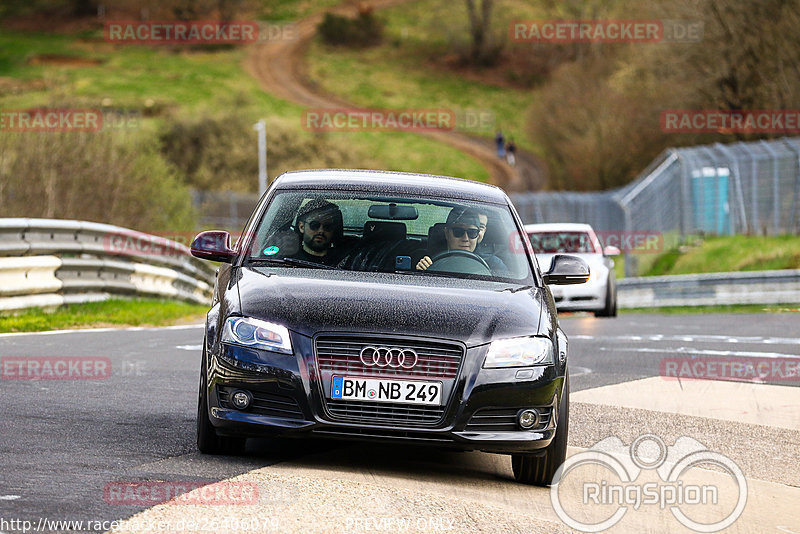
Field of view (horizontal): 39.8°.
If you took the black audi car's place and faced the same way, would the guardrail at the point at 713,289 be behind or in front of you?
behind

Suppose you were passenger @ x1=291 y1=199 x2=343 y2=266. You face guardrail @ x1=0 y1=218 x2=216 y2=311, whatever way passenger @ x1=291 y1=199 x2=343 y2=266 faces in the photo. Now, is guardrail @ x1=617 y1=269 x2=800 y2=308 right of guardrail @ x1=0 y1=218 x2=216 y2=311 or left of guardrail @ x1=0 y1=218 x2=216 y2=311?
right

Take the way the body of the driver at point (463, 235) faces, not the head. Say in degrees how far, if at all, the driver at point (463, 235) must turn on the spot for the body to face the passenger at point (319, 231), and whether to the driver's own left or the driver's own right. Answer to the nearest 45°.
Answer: approximately 90° to the driver's own right

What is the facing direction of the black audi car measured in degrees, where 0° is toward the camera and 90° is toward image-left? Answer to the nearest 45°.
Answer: approximately 0°

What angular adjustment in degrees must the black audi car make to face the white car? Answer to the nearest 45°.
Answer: approximately 180°

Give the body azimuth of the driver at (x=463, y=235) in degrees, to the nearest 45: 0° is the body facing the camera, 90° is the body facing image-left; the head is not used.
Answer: approximately 0°

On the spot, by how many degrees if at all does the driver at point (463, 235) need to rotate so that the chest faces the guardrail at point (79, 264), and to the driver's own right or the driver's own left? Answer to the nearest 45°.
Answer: approximately 135° to the driver's own right

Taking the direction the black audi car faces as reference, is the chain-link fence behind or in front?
behind

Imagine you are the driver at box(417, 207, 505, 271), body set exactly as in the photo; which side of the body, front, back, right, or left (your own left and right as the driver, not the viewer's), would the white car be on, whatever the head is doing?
back
